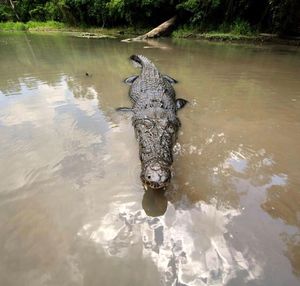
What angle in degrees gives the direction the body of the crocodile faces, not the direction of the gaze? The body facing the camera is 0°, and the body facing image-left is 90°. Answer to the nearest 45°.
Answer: approximately 0°

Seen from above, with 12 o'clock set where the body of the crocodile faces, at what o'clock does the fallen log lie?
The fallen log is roughly at 6 o'clock from the crocodile.
